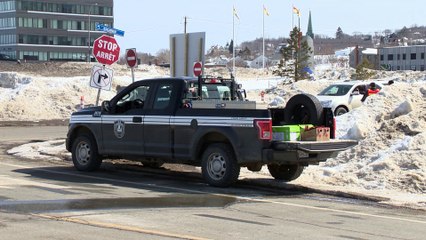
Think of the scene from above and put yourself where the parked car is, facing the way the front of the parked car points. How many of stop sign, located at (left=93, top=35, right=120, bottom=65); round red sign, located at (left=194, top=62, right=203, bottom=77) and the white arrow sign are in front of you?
3

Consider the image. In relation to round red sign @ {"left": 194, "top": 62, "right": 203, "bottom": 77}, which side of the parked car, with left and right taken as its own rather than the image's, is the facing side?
front

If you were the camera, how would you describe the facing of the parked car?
facing the viewer and to the left of the viewer

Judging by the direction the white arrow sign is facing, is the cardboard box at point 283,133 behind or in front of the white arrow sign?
in front

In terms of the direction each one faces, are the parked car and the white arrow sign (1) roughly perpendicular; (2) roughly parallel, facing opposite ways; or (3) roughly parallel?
roughly perpendicular

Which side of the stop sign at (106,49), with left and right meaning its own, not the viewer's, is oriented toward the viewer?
front

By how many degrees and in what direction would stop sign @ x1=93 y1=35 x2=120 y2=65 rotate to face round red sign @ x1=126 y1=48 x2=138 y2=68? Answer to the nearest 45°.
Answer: approximately 135° to its left

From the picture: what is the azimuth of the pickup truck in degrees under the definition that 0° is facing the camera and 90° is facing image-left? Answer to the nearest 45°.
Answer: approximately 135°

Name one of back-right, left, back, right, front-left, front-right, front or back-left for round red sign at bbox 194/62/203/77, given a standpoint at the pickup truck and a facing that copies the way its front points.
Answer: front-right

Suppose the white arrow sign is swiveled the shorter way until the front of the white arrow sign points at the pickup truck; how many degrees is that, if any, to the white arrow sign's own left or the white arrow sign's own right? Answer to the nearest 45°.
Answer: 0° — it already faces it

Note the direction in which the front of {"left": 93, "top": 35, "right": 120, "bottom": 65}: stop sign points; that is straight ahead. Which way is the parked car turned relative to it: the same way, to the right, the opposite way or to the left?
to the right

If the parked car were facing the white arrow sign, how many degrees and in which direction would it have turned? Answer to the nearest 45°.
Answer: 0° — it already faces it

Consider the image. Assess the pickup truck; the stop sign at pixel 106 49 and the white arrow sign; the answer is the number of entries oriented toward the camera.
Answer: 2

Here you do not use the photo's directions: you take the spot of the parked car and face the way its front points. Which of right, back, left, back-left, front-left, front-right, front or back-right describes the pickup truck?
front-left

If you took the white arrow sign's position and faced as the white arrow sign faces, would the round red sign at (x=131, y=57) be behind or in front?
behind
